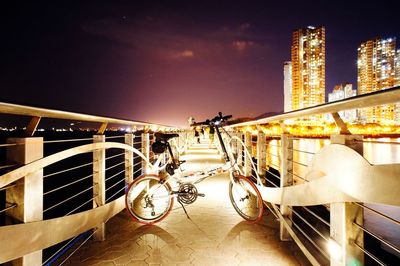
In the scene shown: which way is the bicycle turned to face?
to the viewer's right
